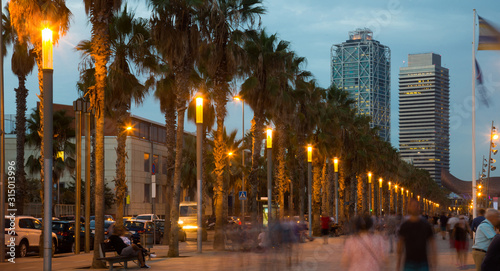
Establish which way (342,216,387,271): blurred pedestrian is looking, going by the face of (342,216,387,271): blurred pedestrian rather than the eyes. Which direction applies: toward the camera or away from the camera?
away from the camera

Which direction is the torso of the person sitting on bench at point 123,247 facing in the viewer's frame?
to the viewer's right

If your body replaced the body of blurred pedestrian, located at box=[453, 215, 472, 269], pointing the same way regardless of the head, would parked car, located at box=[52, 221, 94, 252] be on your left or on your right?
on your left

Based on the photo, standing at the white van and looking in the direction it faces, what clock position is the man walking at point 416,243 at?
The man walking is roughly at 12 o'clock from the white van.

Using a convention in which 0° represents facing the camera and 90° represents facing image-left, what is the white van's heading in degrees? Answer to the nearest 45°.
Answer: approximately 0°

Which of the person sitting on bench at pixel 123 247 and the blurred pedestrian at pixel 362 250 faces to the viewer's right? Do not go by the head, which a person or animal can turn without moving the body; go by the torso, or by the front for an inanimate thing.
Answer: the person sitting on bench

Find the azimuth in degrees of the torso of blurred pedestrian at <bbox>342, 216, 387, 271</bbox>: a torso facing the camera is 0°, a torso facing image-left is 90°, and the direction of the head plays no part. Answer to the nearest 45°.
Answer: approximately 180°

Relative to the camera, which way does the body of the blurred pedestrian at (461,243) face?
away from the camera
